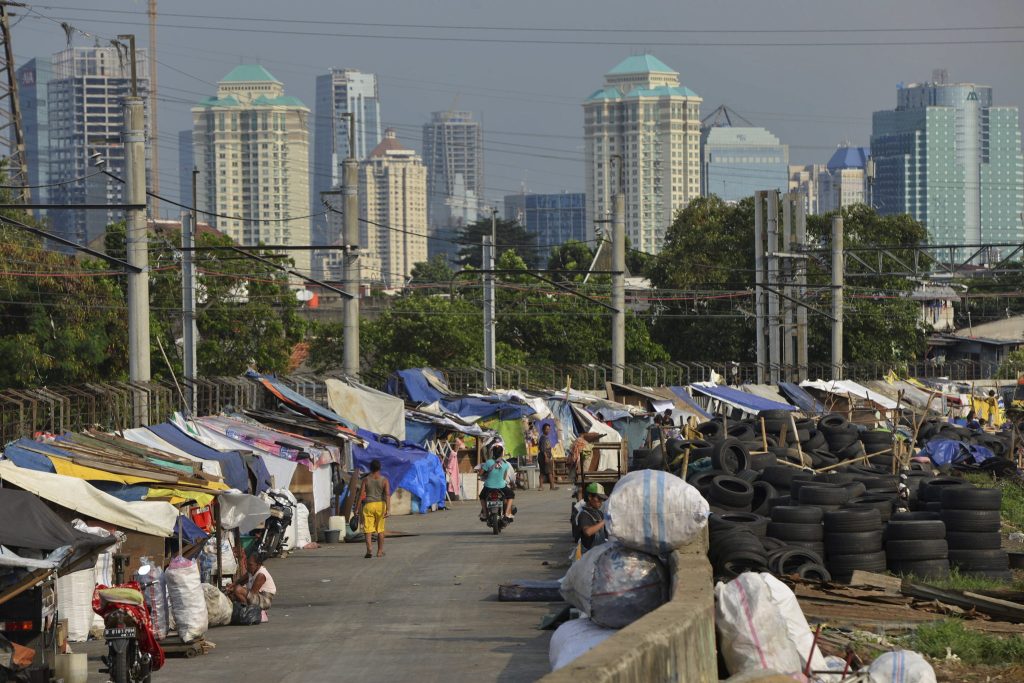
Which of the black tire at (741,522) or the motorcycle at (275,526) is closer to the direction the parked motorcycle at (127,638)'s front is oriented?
the motorcycle

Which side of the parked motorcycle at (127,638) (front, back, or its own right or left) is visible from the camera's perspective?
back

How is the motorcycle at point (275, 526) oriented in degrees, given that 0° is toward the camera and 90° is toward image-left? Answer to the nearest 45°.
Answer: approximately 0°

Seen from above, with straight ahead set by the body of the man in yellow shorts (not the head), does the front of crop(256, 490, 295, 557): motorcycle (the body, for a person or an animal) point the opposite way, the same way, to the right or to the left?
the opposite way

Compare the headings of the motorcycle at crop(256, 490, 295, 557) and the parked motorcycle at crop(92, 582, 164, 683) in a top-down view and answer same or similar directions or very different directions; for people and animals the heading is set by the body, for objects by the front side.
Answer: very different directions

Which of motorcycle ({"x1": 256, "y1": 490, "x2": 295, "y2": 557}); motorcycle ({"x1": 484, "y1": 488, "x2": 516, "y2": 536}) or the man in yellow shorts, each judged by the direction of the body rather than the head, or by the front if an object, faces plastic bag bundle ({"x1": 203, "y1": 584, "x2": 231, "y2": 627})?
motorcycle ({"x1": 256, "y1": 490, "x2": 295, "y2": 557})

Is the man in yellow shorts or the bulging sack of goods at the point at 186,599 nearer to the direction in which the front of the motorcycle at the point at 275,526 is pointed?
the bulging sack of goods

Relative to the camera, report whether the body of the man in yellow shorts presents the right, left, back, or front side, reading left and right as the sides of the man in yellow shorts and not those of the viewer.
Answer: back
